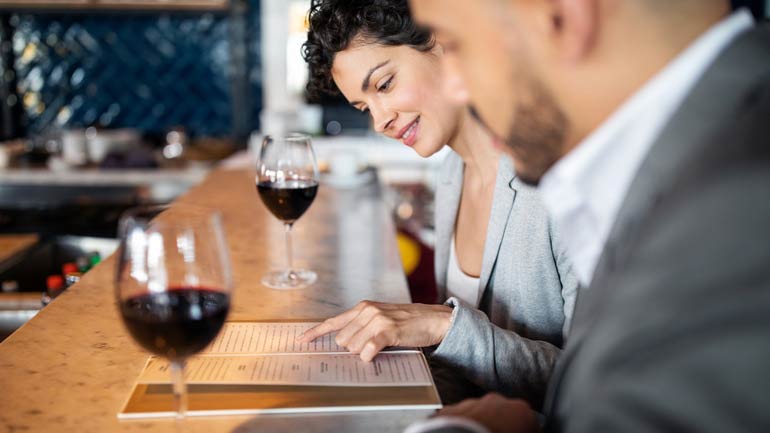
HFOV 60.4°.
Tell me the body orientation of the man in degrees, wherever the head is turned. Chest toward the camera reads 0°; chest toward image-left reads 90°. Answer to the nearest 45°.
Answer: approximately 90°

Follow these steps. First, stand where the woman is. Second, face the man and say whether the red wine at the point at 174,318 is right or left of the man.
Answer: right

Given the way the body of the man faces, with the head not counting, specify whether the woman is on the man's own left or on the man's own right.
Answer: on the man's own right

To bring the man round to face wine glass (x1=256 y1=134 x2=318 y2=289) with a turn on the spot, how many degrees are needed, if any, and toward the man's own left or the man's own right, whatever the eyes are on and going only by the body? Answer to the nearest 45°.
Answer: approximately 45° to the man's own right

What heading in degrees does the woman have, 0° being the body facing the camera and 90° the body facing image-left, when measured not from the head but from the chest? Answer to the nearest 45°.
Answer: approximately 45°

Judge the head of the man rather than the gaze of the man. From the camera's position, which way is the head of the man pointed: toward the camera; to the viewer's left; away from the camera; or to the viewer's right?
to the viewer's left

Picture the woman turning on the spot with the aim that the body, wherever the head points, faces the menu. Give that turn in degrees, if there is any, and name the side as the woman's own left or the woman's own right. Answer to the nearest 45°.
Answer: approximately 45° to the woman's own left

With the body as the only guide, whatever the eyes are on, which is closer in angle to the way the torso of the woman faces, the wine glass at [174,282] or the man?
the wine glass

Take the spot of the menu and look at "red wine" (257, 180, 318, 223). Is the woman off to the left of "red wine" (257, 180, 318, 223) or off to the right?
right
